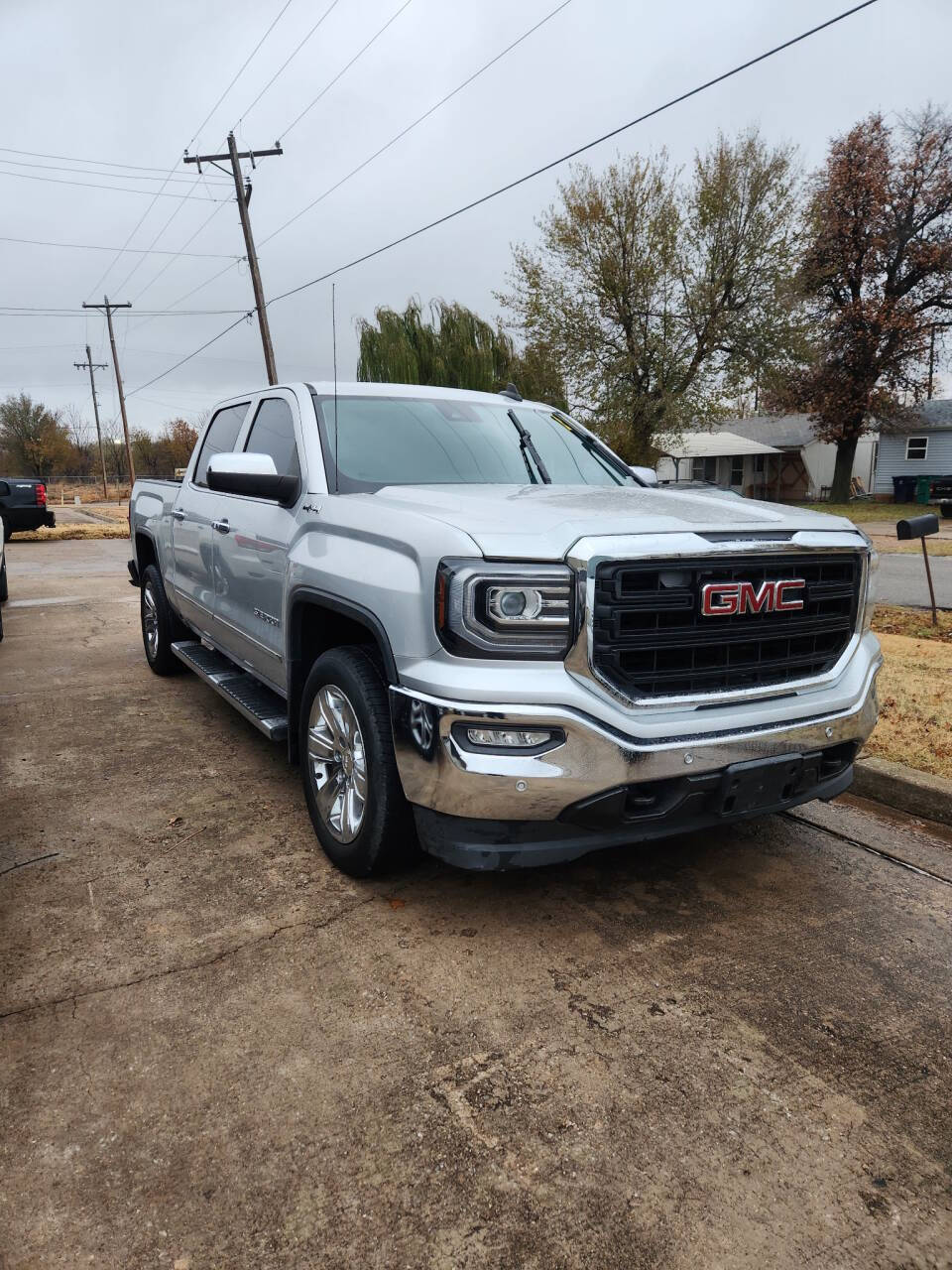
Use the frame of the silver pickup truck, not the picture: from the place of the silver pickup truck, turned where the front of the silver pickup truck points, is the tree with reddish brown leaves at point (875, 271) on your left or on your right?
on your left

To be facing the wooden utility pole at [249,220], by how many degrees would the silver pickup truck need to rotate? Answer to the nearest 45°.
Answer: approximately 135° to its left

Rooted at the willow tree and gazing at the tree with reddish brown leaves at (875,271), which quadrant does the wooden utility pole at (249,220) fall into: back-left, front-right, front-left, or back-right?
front-right

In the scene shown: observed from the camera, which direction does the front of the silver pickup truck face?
facing the viewer and to the right of the viewer

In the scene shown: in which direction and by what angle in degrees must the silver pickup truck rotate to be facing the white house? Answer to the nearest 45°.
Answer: approximately 135° to its left

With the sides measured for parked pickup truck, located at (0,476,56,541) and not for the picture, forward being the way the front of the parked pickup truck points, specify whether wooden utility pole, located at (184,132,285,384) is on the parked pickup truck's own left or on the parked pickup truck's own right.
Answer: on the parked pickup truck's own right
